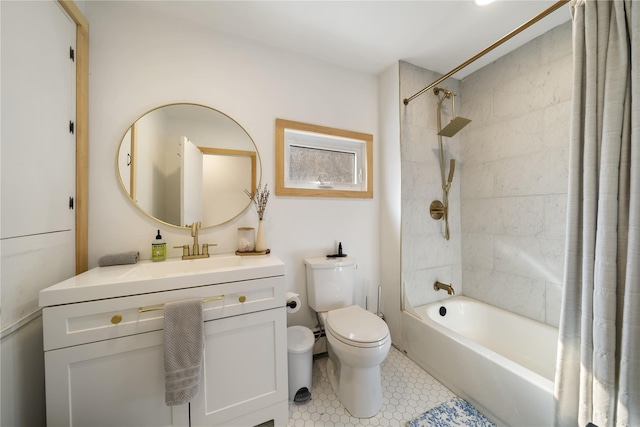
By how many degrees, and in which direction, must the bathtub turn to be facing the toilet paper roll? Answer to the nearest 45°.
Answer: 0° — it already faces it

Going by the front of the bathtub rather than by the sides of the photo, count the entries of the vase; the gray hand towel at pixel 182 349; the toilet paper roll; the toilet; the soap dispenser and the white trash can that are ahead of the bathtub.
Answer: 6

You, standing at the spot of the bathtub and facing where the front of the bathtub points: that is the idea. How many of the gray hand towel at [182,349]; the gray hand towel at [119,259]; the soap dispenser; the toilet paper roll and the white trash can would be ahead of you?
5

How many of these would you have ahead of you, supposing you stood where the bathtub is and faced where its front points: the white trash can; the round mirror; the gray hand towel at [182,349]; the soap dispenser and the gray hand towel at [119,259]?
5

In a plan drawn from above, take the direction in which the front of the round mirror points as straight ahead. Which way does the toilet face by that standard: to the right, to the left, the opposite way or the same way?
the same way

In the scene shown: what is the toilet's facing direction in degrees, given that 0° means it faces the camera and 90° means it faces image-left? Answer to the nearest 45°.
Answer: approximately 315°

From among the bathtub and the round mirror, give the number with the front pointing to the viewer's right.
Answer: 0

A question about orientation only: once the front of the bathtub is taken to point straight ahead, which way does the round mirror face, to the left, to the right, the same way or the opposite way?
to the left

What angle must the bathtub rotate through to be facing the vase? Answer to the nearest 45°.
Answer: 0° — it already faces it

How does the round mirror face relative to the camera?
toward the camera
